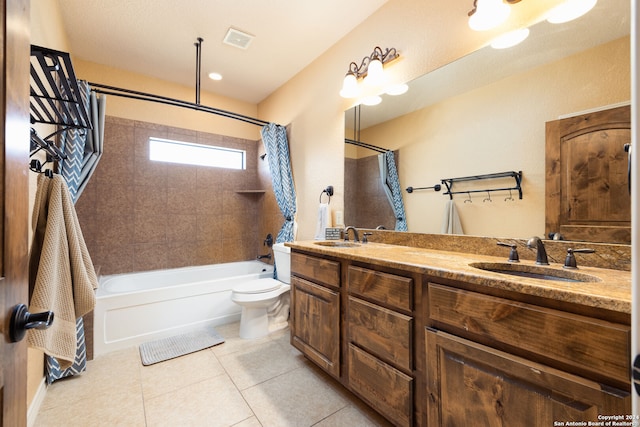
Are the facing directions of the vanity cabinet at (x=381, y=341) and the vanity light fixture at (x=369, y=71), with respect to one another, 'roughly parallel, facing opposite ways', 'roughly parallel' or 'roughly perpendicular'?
roughly parallel

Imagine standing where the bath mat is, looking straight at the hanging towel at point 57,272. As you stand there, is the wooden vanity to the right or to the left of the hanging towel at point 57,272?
left

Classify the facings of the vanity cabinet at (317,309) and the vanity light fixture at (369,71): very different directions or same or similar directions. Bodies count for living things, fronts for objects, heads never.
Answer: same or similar directions

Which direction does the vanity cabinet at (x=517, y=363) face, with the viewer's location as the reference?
facing the viewer and to the left of the viewer

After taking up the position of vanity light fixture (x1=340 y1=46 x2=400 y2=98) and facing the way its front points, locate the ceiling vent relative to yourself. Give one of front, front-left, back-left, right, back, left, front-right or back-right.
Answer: front-right

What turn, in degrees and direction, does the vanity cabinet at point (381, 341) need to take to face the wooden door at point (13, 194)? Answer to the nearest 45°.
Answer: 0° — it already faces it

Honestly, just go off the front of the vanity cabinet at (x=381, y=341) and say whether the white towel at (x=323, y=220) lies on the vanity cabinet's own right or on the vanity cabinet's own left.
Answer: on the vanity cabinet's own right

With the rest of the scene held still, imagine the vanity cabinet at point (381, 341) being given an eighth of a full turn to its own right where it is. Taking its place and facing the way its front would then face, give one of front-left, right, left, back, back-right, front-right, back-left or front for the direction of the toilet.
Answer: front-right

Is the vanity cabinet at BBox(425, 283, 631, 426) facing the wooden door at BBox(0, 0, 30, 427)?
yes

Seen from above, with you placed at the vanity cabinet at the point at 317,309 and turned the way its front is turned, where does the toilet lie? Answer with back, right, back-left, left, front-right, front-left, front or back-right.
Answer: right
